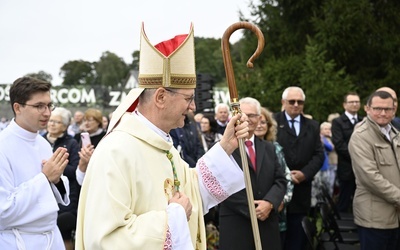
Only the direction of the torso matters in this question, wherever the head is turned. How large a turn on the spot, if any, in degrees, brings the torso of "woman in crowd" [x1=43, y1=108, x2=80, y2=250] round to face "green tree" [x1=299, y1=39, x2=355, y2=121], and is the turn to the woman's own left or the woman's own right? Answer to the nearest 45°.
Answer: approximately 180°

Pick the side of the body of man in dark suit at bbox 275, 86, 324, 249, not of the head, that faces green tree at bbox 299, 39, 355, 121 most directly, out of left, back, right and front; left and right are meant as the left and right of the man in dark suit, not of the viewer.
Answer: back

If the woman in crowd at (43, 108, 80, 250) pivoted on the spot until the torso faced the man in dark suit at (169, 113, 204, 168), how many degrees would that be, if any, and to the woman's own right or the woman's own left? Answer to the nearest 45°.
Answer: approximately 135° to the woman's own left

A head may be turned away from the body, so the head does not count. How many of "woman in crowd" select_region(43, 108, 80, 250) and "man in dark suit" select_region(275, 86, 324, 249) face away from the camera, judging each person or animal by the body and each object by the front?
0

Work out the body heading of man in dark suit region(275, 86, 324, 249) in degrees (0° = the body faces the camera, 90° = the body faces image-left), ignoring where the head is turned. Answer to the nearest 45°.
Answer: approximately 0°

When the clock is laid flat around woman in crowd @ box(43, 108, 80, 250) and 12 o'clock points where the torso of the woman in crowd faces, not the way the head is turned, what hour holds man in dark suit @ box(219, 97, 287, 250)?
The man in dark suit is roughly at 9 o'clock from the woman in crowd.

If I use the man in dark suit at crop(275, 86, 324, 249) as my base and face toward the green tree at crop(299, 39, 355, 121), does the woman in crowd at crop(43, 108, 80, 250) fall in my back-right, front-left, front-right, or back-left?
back-left
